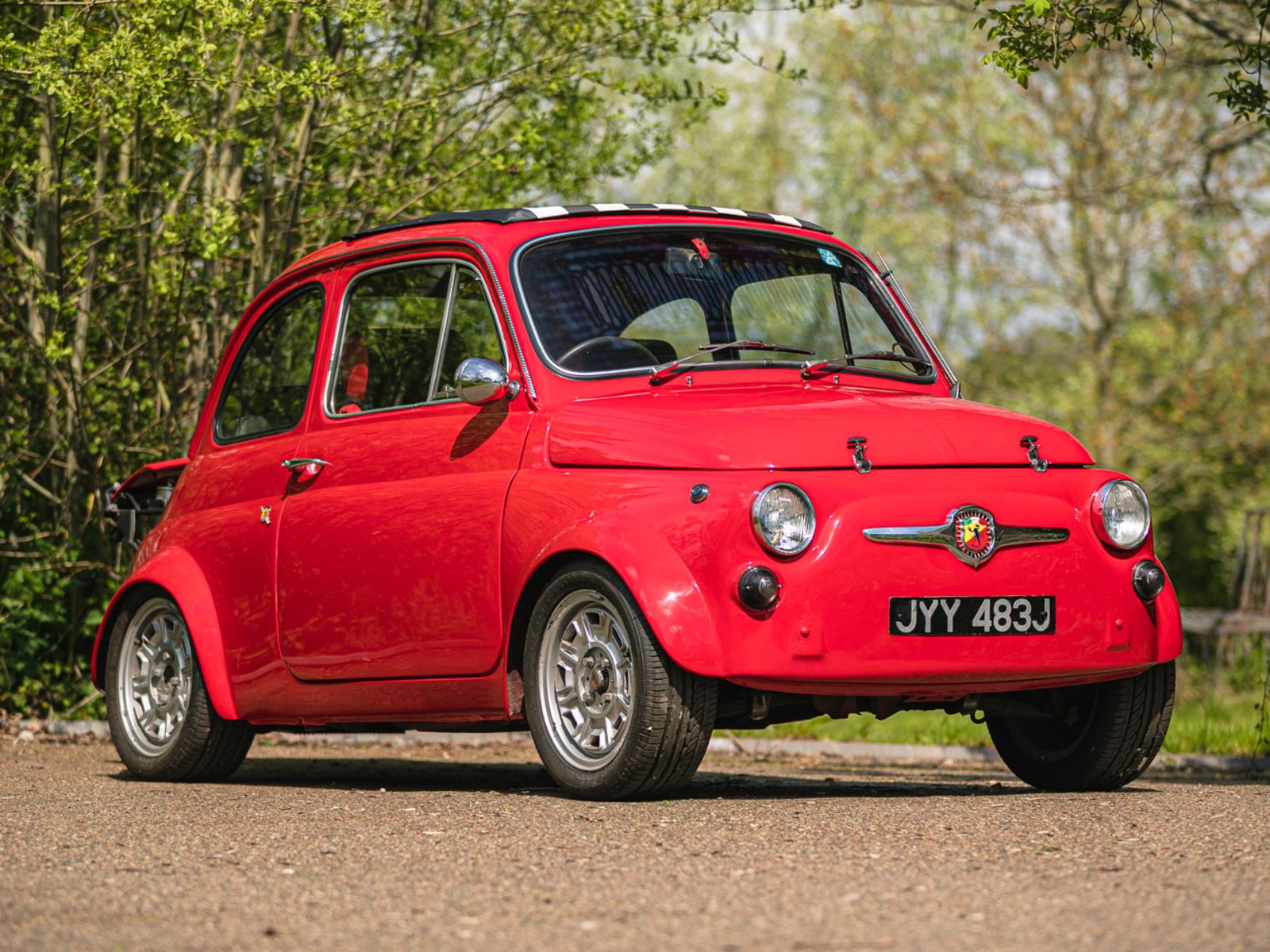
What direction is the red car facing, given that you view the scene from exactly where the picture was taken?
facing the viewer and to the right of the viewer
